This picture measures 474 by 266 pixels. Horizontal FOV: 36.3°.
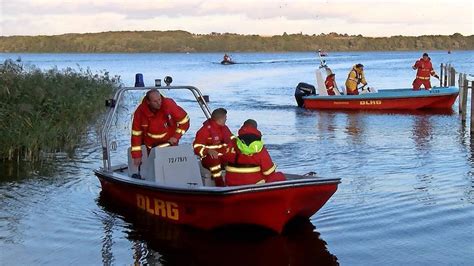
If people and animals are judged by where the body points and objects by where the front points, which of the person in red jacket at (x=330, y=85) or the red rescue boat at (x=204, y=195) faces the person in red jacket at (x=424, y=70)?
the person in red jacket at (x=330, y=85)

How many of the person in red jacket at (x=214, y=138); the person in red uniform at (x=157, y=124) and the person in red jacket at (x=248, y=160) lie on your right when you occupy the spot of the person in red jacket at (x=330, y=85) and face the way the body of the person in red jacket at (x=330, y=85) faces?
3

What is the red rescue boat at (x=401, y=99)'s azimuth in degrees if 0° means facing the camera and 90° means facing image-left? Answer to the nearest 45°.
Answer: approximately 270°

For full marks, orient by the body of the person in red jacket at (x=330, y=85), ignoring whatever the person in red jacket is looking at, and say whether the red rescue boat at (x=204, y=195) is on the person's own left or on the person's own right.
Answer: on the person's own right

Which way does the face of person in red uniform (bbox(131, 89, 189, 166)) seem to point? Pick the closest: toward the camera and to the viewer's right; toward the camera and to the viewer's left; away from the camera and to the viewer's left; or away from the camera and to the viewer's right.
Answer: toward the camera and to the viewer's right

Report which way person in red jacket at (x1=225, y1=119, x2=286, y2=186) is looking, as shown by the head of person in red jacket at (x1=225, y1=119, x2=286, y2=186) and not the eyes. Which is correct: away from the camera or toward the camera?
away from the camera

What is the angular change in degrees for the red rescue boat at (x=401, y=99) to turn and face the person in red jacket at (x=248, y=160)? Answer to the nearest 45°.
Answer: approximately 90° to its right

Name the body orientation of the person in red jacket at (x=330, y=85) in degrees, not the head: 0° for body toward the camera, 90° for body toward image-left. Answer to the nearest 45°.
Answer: approximately 270°

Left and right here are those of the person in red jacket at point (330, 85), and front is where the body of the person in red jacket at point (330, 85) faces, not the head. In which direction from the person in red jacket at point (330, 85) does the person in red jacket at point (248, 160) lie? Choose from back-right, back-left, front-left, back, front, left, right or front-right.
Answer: right

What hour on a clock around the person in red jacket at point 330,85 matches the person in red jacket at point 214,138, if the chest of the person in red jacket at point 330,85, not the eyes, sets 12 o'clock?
the person in red jacket at point 214,138 is roughly at 3 o'clock from the person in red jacket at point 330,85.

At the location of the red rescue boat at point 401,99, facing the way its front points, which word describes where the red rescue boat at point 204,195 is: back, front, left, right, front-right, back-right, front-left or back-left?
right
